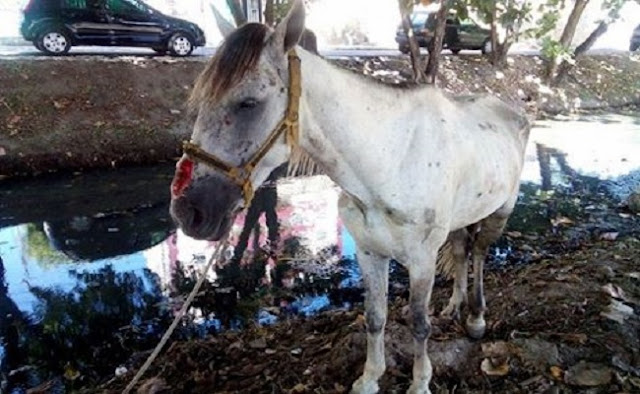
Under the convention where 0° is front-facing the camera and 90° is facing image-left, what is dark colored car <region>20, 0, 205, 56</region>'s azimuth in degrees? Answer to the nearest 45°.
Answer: approximately 270°

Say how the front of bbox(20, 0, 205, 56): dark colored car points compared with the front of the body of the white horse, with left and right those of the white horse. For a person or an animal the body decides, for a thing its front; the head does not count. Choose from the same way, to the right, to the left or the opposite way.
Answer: the opposite way

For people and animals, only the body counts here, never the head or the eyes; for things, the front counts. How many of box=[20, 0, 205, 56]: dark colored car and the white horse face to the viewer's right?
1

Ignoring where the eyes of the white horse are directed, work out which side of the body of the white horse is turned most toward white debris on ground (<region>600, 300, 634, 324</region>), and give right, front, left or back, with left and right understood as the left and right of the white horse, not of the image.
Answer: back

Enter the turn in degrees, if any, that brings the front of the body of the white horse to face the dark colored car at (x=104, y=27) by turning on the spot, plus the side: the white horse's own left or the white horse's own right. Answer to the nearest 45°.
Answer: approximately 90° to the white horse's own right

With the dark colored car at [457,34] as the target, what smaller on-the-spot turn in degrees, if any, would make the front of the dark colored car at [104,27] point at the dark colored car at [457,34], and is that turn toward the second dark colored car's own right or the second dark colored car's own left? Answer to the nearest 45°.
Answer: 0° — it already faces it

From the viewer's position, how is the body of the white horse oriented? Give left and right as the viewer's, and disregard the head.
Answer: facing the viewer and to the left of the viewer

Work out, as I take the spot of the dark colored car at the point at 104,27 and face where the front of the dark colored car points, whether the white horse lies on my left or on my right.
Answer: on my right

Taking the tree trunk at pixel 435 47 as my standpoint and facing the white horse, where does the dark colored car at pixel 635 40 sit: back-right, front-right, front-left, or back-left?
back-left

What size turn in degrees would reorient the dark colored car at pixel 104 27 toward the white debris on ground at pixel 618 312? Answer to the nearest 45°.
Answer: approximately 90° to its right

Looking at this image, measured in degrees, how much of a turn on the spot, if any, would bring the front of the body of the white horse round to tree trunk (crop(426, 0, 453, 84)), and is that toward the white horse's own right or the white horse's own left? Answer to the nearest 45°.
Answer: approximately 135° to the white horse's own right
